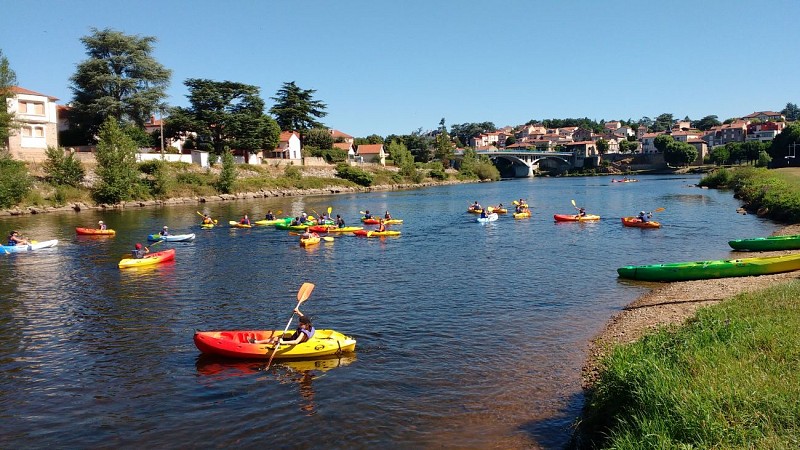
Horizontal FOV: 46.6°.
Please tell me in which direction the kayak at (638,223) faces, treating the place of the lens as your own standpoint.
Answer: facing to the left of the viewer

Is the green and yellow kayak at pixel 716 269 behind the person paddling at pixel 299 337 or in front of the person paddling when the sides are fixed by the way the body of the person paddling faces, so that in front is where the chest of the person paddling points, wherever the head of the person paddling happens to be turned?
behind

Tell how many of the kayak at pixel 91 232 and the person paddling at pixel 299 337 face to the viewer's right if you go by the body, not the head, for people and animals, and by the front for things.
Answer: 0

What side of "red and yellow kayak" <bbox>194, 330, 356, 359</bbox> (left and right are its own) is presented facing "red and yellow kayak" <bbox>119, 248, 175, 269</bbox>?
right

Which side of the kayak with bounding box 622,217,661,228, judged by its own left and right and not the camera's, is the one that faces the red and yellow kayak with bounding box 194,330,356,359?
left

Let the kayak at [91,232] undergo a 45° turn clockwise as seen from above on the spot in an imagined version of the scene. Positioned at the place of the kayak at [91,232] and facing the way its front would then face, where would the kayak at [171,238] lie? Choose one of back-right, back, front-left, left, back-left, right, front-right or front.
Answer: back

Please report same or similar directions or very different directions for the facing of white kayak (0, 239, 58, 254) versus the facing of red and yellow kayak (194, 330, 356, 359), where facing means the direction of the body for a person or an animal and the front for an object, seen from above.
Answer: very different directions

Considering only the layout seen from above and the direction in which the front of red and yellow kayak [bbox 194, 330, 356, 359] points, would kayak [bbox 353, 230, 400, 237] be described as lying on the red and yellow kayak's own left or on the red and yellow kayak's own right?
on the red and yellow kayak's own right

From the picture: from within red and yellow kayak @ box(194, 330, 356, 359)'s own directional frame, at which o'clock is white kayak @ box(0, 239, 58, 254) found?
The white kayak is roughly at 2 o'clock from the red and yellow kayak.

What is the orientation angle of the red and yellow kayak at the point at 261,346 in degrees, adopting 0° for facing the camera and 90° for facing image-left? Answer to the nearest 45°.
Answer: approximately 90°

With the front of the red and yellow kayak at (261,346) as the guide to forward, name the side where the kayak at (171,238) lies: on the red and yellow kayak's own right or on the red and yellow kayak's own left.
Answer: on the red and yellow kayak's own right

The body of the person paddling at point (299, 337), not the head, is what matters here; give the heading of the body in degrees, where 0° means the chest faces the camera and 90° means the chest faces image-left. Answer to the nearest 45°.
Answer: approximately 90°

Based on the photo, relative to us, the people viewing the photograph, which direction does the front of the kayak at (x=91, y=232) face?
facing to the left of the viewer

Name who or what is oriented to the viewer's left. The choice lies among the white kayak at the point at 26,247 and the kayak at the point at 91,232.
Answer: the kayak

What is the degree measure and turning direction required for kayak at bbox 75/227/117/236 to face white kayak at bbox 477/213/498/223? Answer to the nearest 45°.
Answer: approximately 180°
